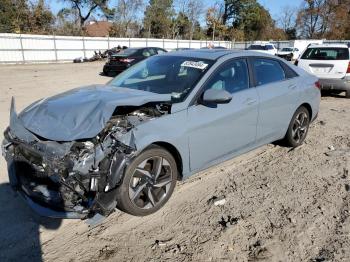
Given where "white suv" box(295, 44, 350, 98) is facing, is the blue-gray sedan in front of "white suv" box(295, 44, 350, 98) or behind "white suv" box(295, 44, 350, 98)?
behind

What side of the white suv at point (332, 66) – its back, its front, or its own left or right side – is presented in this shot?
back

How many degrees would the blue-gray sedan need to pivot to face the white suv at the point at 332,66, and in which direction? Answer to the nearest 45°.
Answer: approximately 180°

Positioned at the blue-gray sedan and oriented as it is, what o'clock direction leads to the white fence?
The white fence is roughly at 4 o'clock from the blue-gray sedan.

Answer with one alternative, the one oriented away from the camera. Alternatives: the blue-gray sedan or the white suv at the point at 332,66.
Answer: the white suv

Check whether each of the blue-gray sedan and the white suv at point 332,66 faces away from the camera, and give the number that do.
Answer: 1

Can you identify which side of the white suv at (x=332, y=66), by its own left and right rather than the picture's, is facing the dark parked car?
left
